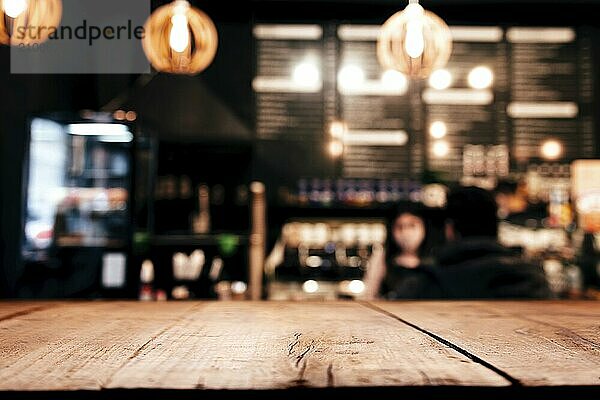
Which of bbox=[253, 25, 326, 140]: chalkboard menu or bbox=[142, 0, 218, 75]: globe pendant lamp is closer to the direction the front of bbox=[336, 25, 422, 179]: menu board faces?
the globe pendant lamp

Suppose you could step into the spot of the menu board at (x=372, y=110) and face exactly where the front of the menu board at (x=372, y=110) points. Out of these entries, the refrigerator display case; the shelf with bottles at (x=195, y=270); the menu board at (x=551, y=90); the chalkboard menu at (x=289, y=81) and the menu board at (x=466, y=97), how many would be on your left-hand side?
2

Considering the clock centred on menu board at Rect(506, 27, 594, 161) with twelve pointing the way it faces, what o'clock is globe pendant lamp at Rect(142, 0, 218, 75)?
The globe pendant lamp is roughly at 1 o'clock from the menu board.

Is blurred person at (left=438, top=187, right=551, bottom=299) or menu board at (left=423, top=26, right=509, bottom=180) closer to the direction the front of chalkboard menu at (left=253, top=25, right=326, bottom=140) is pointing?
the blurred person

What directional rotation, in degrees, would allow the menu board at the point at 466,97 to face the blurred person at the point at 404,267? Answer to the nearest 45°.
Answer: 0° — it already faces them

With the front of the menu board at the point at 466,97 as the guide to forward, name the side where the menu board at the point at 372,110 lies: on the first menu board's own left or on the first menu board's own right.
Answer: on the first menu board's own right

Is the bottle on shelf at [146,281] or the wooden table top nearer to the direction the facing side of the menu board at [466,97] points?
the wooden table top
